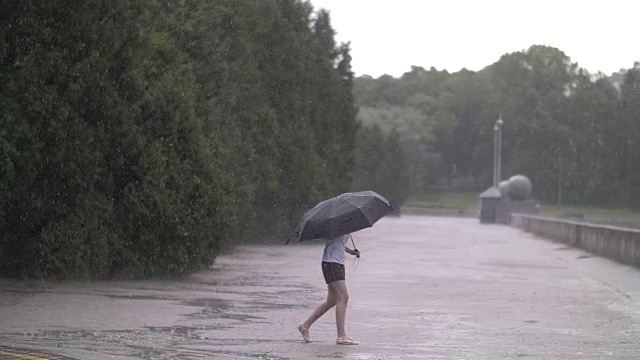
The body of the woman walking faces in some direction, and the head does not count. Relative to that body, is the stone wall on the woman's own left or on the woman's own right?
on the woman's own left

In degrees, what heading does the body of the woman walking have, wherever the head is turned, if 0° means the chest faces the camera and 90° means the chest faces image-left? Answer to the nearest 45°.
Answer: approximately 270°
